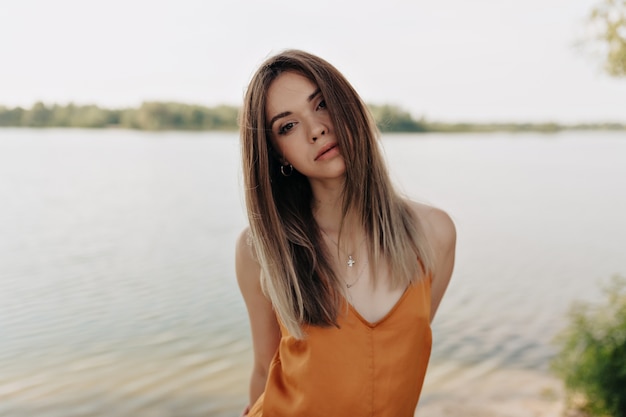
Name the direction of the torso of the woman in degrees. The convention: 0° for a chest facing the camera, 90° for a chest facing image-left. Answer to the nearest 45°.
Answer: approximately 315°
